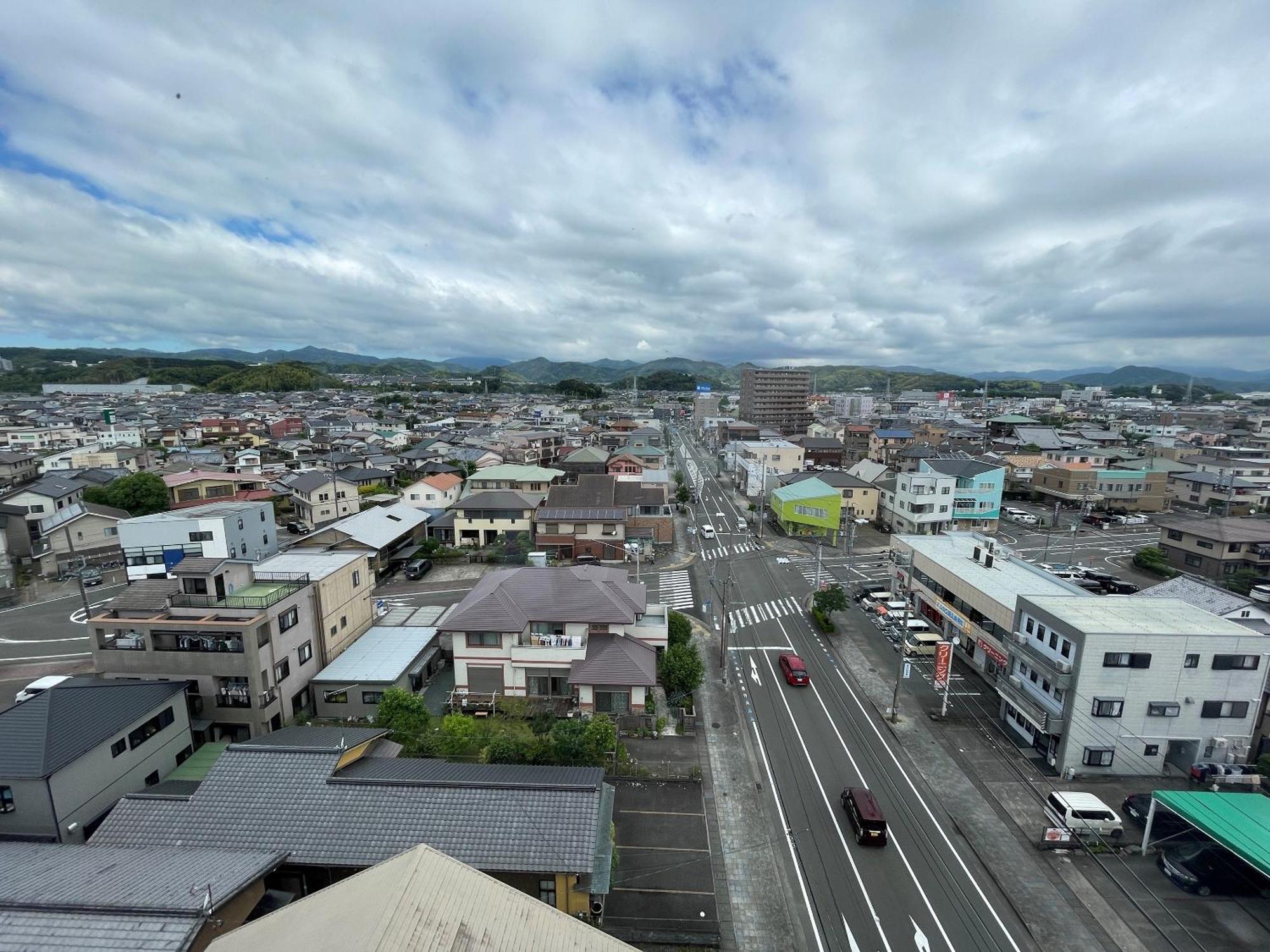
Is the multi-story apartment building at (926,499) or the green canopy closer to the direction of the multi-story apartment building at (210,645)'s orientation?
the green canopy

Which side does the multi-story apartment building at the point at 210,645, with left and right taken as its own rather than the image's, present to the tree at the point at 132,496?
back

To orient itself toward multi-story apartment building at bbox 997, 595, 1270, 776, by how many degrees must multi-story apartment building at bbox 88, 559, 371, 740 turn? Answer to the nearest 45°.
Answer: approximately 45° to its left

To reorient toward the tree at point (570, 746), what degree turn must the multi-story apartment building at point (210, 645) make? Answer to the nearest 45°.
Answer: approximately 45° to its left

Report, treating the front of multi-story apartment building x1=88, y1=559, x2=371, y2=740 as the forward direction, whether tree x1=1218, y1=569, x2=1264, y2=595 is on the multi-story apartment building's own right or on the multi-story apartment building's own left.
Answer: on the multi-story apartment building's own left

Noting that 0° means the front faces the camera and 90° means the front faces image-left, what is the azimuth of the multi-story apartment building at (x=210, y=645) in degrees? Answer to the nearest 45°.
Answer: approximately 0°

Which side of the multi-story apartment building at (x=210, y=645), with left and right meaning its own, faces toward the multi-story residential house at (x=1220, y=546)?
left

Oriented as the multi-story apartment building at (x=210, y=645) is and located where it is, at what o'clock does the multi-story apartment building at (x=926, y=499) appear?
the multi-story apartment building at (x=926, y=499) is roughly at 9 o'clock from the multi-story apartment building at (x=210, y=645).
